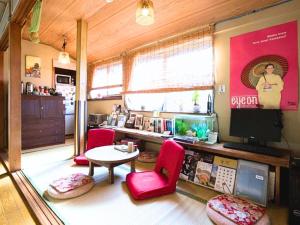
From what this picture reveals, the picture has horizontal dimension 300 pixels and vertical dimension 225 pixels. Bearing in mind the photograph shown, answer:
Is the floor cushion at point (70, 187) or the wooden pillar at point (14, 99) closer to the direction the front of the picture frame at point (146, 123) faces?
the floor cushion

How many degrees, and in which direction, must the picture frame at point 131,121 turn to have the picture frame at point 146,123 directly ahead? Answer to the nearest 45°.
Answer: approximately 90° to its left

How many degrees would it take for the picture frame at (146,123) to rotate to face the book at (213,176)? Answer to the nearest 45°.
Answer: approximately 45° to its left

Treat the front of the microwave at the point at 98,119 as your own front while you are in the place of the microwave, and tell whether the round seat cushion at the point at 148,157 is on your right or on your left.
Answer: on your left

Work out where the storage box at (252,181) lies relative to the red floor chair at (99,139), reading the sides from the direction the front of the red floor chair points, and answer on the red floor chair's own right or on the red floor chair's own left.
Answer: on the red floor chair's own left

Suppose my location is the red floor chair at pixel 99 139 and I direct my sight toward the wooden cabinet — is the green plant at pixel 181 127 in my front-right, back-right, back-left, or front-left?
back-right

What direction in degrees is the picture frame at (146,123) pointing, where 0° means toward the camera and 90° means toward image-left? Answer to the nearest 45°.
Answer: approximately 0°

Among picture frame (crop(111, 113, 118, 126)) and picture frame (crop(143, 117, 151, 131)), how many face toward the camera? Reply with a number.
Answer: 2

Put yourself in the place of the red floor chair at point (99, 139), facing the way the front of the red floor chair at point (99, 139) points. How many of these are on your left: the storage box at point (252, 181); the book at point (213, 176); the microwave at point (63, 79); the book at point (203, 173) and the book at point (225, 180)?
4
